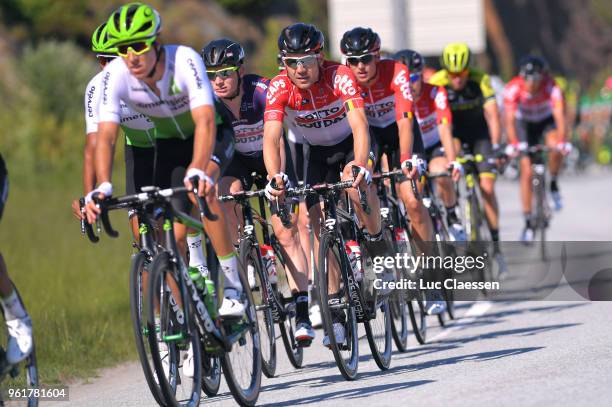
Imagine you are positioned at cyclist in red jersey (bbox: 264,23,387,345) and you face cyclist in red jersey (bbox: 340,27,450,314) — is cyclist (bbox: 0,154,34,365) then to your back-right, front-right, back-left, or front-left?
back-left

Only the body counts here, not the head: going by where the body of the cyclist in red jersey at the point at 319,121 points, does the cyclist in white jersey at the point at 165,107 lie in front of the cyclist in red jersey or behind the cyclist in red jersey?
in front

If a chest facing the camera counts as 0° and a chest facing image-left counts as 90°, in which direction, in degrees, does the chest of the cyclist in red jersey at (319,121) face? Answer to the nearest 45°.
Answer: approximately 0°

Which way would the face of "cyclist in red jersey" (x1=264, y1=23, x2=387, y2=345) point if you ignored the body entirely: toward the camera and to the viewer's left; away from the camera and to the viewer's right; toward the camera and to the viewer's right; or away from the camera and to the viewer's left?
toward the camera and to the viewer's left

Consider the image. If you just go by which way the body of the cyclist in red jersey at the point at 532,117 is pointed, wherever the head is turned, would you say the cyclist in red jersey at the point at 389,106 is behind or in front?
in front

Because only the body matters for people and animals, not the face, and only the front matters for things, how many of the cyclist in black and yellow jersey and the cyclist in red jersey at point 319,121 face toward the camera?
2

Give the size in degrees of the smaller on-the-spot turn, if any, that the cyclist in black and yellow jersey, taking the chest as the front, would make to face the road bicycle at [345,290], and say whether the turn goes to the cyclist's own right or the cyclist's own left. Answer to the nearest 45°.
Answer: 0° — they already face it

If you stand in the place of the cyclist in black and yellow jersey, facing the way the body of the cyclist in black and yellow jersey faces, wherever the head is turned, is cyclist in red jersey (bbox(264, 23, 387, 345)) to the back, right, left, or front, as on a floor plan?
front

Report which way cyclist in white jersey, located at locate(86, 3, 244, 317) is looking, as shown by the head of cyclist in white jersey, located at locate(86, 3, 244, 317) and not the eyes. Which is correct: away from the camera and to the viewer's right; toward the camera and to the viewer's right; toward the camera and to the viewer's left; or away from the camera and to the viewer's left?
toward the camera and to the viewer's left

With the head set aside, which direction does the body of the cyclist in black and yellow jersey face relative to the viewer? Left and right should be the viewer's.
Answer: facing the viewer
